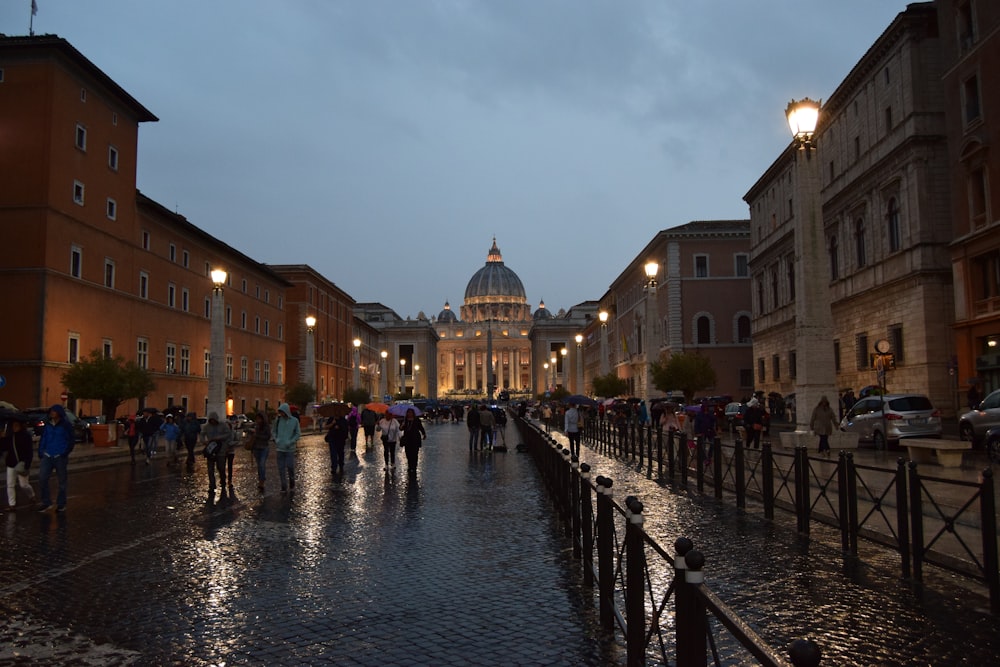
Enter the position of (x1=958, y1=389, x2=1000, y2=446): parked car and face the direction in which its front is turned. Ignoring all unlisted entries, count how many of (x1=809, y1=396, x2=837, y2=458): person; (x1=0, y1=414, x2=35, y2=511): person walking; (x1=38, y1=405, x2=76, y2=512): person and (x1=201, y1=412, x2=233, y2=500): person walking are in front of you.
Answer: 4

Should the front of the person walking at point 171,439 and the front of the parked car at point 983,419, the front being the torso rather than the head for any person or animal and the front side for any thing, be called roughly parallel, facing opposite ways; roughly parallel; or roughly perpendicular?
roughly perpendicular

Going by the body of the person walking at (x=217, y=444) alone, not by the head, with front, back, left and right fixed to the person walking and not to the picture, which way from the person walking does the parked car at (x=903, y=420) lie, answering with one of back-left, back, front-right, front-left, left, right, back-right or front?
left

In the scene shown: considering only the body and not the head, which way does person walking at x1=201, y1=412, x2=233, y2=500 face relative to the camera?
toward the camera

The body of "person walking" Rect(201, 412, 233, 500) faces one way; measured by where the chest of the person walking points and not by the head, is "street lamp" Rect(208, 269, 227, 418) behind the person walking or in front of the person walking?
behind

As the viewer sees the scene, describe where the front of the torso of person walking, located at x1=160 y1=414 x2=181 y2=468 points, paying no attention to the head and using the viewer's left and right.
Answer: facing the viewer

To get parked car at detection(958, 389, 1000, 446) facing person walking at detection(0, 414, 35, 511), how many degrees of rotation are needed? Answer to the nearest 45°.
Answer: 0° — it already faces them

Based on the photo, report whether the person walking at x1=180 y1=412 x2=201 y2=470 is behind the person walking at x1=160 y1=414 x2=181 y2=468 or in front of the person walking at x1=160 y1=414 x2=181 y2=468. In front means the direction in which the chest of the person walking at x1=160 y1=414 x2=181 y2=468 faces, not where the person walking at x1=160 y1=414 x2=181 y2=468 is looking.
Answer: in front
